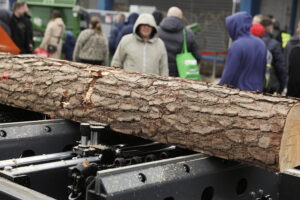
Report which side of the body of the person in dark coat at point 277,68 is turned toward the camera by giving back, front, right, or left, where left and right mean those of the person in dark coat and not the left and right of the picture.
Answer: back

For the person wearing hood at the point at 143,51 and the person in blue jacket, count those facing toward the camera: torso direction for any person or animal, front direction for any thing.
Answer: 1

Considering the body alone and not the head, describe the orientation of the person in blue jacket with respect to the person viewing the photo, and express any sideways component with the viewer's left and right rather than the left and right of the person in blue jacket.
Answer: facing away from the viewer and to the left of the viewer

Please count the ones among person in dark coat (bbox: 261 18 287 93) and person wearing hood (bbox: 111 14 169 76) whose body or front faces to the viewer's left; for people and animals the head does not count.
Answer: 1

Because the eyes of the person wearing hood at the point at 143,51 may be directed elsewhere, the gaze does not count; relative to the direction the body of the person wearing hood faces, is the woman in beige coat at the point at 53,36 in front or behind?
behind
